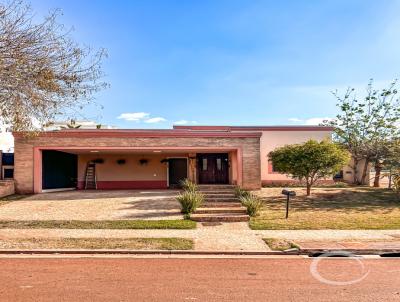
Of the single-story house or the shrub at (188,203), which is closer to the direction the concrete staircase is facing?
the shrub

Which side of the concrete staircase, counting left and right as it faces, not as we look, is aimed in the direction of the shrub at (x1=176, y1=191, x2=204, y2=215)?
right

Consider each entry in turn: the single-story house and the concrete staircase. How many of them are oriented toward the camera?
2

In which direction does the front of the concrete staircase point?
toward the camera

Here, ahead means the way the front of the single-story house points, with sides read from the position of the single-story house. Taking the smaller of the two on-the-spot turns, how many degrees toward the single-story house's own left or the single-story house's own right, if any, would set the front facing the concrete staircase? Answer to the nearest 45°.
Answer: approximately 45° to the single-story house's own left

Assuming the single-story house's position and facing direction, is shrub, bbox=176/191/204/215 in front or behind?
in front

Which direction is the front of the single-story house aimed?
toward the camera
